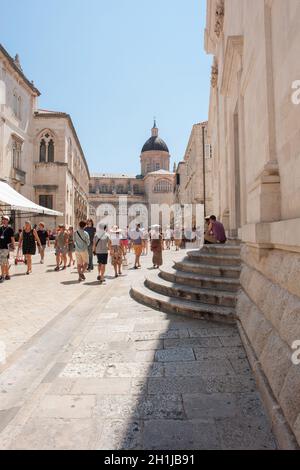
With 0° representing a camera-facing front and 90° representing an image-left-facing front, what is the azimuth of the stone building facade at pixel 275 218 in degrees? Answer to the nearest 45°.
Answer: approximately 90°

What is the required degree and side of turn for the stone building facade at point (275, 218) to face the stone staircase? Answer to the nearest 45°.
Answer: approximately 45° to its right
